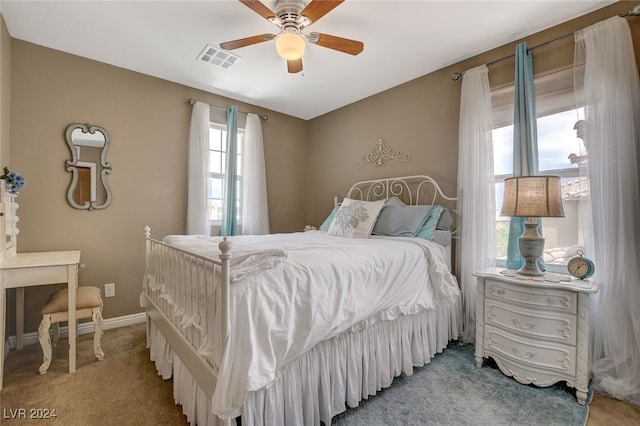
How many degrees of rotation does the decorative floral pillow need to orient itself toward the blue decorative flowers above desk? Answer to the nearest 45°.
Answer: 0° — it already faces it

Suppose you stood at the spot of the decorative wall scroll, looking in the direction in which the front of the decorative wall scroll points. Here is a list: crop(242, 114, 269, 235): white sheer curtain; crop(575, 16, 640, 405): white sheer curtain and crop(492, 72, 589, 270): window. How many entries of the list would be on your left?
2

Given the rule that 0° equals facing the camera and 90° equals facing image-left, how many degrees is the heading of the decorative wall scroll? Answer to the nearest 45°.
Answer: approximately 45°

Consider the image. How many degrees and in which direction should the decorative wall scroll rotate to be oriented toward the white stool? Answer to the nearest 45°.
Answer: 0° — it already faces it

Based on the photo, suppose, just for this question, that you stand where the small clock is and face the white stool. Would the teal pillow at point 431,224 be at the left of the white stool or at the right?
right

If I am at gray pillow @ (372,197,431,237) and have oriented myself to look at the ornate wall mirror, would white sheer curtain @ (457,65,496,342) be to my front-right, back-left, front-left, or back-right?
back-left

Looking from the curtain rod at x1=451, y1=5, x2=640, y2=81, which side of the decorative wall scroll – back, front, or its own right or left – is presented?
left

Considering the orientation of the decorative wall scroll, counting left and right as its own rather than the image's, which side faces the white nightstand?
left

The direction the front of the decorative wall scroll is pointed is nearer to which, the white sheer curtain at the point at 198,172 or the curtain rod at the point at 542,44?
the white sheer curtain

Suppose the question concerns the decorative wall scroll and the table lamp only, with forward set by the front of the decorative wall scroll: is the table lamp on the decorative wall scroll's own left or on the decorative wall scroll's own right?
on the decorative wall scroll's own left
